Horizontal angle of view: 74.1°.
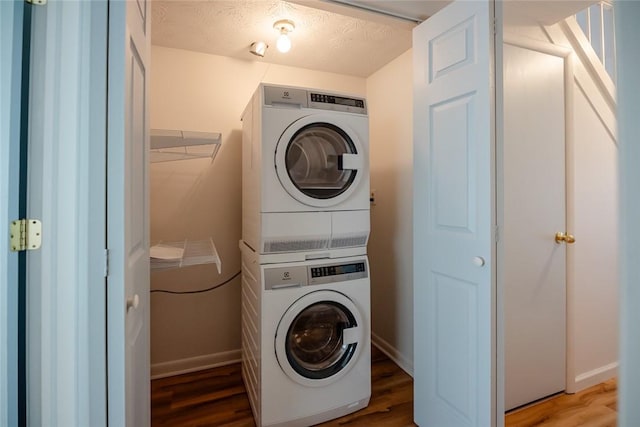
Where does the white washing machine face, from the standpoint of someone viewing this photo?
facing the viewer

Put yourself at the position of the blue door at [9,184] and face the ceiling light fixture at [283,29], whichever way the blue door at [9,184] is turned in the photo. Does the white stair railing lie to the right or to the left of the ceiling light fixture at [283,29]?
right

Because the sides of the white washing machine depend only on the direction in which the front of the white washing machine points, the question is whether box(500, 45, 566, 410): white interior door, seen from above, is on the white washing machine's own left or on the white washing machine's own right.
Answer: on the white washing machine's own left

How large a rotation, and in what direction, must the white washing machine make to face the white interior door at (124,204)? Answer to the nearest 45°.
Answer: approximately 45° to its right

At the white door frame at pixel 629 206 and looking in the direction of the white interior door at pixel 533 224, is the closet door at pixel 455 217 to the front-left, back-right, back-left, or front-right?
front-left

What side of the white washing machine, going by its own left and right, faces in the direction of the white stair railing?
left

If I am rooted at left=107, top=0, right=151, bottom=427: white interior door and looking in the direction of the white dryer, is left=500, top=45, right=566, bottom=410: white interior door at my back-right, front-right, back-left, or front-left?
front-right
